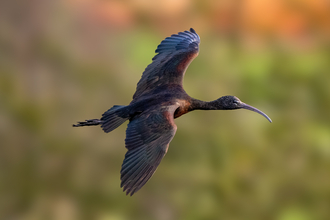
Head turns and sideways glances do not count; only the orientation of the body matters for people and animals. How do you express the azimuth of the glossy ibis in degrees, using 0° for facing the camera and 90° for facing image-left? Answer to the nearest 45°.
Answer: approximately 270°
